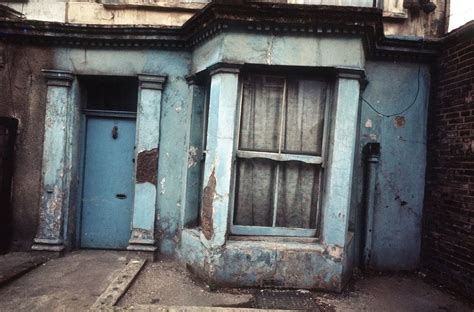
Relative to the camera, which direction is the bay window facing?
toward the camera

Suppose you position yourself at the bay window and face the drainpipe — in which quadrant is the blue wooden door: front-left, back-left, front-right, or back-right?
back-left

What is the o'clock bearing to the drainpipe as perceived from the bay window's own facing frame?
The drainpipe is roughly at 8 o'clock from the bay window.

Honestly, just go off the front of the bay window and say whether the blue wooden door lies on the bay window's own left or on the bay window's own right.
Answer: on the bay window's own right
